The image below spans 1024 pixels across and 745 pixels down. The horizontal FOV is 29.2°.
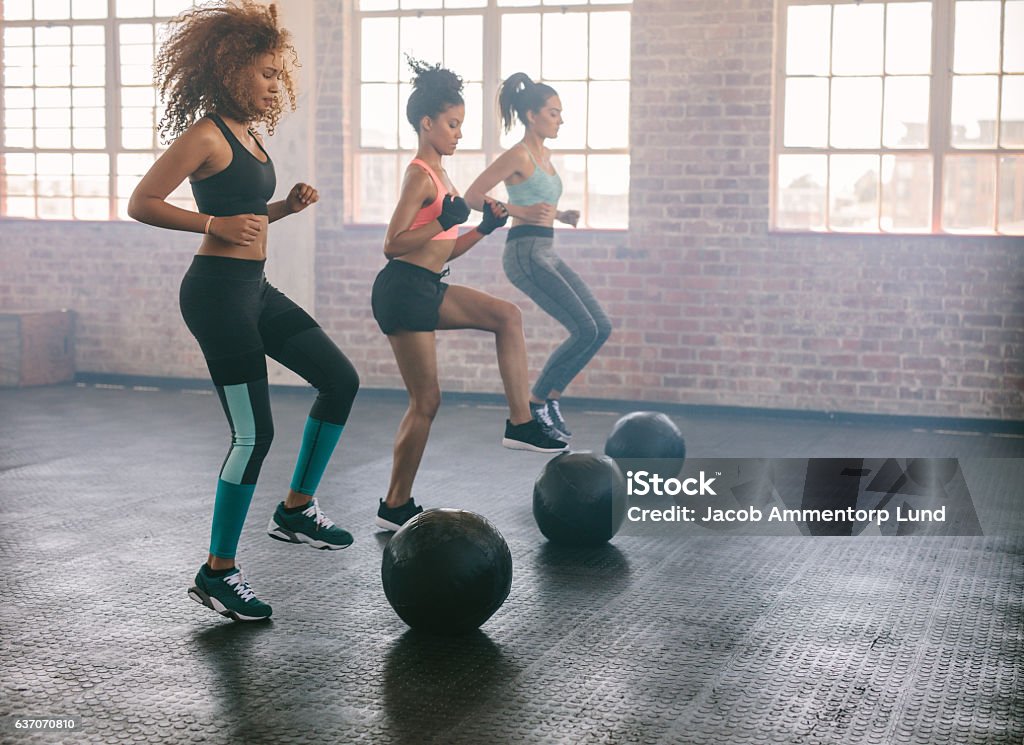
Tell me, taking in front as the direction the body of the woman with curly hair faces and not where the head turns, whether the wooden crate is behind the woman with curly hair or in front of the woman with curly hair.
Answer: behind

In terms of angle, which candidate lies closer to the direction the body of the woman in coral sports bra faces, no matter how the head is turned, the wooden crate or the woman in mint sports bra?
the woman in mint sports bra

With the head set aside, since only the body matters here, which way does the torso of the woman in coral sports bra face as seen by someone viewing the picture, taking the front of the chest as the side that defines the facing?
to the viewer's right

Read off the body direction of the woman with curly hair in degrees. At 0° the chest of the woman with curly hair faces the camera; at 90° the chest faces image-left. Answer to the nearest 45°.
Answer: approximately 315°

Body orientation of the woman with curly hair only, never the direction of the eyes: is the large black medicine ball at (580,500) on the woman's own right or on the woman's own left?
on the woman's own left

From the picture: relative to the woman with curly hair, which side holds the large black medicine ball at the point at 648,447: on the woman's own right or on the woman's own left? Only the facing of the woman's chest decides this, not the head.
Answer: on the woman's own left

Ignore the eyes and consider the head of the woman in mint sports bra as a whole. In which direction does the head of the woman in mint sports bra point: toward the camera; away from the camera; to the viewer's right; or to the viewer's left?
to the viewer's right

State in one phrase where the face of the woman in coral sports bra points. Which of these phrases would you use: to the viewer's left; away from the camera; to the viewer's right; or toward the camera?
to the viewer's right
